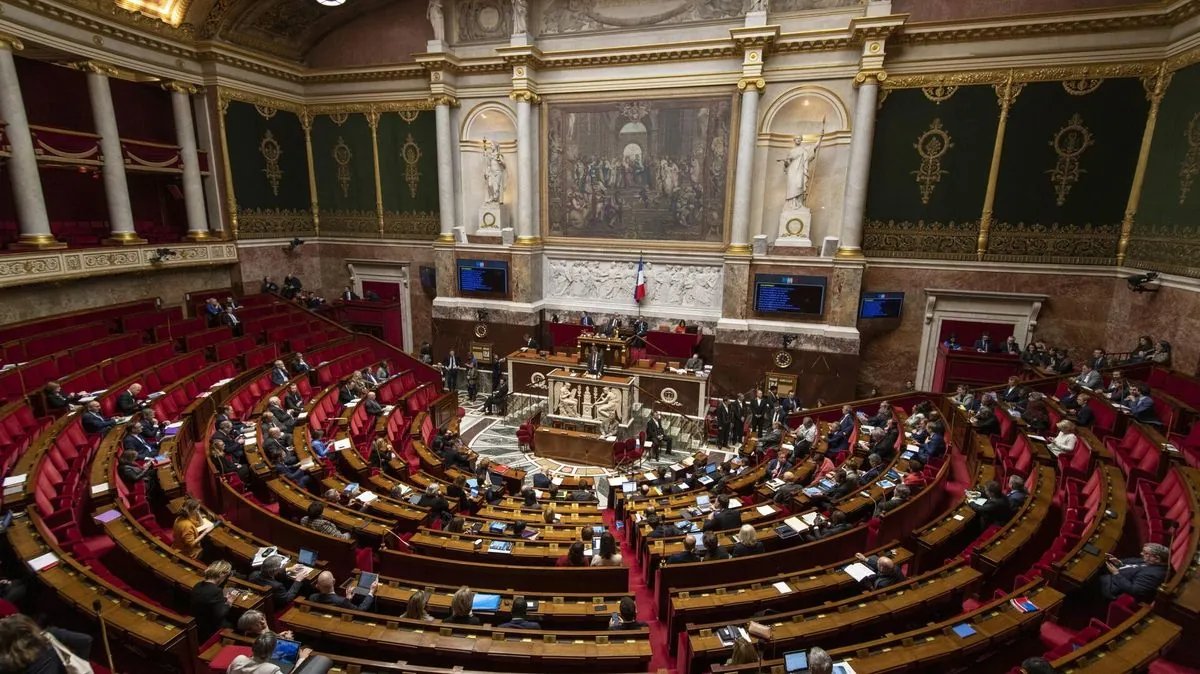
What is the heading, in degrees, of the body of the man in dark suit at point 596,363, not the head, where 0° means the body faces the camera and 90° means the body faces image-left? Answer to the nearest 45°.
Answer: approximately 0°

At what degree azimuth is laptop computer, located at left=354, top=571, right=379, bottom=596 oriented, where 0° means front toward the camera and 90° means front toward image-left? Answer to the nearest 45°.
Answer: approximately 45°

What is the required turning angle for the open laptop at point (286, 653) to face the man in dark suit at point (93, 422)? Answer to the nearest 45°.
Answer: approximately 135° to its right

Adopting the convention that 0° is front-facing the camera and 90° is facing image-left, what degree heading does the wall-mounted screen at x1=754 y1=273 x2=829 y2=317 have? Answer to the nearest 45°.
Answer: approximately 0°

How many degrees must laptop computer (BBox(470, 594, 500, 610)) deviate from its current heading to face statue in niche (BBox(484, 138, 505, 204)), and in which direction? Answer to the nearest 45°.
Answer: approximately 180°

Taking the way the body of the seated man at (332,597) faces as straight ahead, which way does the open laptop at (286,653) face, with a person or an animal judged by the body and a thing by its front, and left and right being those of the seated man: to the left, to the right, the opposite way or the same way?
the opposite way

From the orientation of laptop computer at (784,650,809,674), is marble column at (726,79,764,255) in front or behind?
behind
